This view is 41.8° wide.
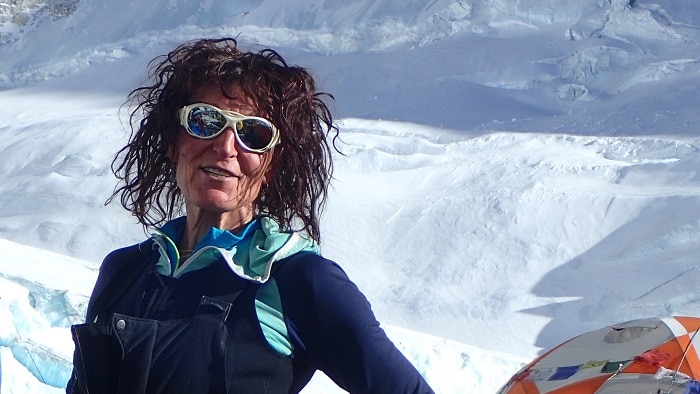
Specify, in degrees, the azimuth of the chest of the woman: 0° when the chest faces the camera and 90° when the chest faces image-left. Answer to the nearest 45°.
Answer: approximately 45°
